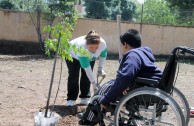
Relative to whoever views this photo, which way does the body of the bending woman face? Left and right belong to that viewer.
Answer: facing the viewer and to the right of the viewer

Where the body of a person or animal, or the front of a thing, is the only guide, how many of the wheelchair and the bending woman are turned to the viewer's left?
1

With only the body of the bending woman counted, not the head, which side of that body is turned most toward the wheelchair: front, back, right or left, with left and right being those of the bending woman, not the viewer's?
front

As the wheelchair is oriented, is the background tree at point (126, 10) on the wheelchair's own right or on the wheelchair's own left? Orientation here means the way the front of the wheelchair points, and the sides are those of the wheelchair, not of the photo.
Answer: on the wheelchair's own right

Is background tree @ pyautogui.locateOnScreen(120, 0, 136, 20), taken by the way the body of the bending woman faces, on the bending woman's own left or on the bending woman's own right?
on the bending woman's own left

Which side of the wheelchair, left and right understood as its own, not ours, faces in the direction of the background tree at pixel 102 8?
right

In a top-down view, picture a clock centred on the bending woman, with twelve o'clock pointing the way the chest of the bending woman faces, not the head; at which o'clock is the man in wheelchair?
The man in wheelchair is roughly at 1 o'clock from the bending woman.

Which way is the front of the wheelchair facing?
to the viewer's left

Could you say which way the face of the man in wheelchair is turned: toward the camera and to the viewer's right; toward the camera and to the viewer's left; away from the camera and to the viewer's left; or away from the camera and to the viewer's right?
away from the camera and to the viewer's left

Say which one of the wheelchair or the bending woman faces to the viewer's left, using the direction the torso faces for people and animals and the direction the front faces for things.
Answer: the wheelchair

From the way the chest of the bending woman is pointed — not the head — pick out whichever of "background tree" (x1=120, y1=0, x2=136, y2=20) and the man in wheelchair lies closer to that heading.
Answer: the man in wheelchair

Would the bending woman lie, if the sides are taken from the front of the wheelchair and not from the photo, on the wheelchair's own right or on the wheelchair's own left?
on the wheelchair's own right

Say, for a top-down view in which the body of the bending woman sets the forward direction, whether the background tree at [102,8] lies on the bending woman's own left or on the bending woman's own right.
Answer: on the bending woman's own left

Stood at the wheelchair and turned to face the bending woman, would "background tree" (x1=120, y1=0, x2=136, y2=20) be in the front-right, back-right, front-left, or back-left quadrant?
front-right
